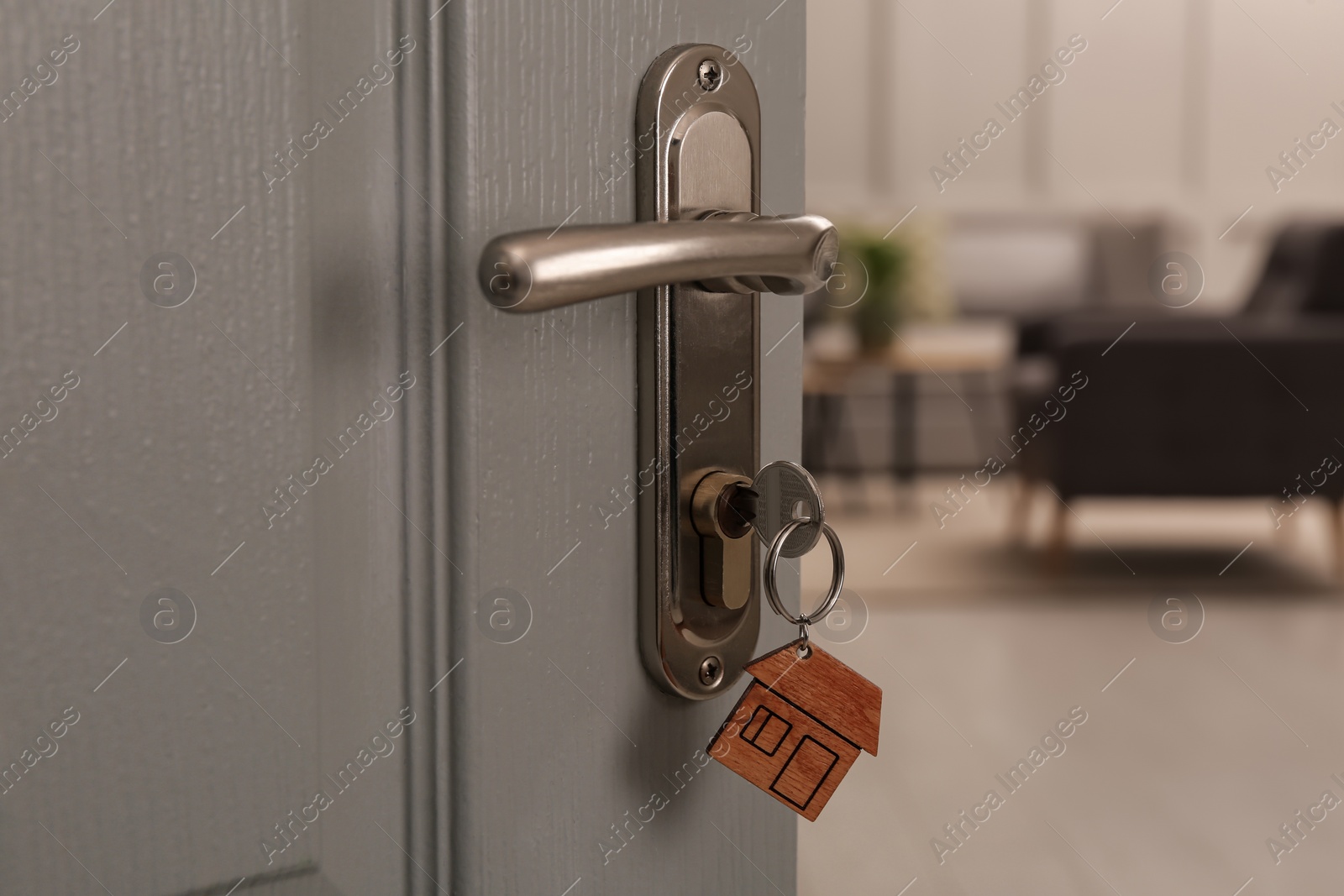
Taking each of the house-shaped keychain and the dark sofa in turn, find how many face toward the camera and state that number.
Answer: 1

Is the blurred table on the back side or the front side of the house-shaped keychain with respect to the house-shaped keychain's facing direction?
on the back side

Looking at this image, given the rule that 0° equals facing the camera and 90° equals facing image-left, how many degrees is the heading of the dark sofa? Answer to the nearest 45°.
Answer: approximately 90°

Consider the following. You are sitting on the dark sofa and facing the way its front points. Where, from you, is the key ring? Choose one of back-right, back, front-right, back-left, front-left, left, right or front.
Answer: left

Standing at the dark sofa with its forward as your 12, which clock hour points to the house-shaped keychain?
The house-shaped keychain is roughly at 9 o'clock from the dark sofa.

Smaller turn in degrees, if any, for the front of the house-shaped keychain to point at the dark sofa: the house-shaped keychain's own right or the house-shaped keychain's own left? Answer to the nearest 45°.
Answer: approximately 180°

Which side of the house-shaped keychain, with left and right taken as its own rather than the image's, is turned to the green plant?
back

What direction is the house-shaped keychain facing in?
toward the camera

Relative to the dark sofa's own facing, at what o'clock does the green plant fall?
The green plant is roughly at 1 o'clock from the dark sofa.

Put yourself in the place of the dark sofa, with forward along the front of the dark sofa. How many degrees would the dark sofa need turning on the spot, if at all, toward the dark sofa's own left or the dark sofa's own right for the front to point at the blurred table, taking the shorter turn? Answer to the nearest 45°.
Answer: approximately 45° to the dark sofa's own right

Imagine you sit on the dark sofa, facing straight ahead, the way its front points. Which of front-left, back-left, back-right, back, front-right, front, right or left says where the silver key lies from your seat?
left

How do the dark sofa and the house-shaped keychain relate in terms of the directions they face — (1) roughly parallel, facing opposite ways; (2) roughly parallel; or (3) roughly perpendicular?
roughly perpendicular
